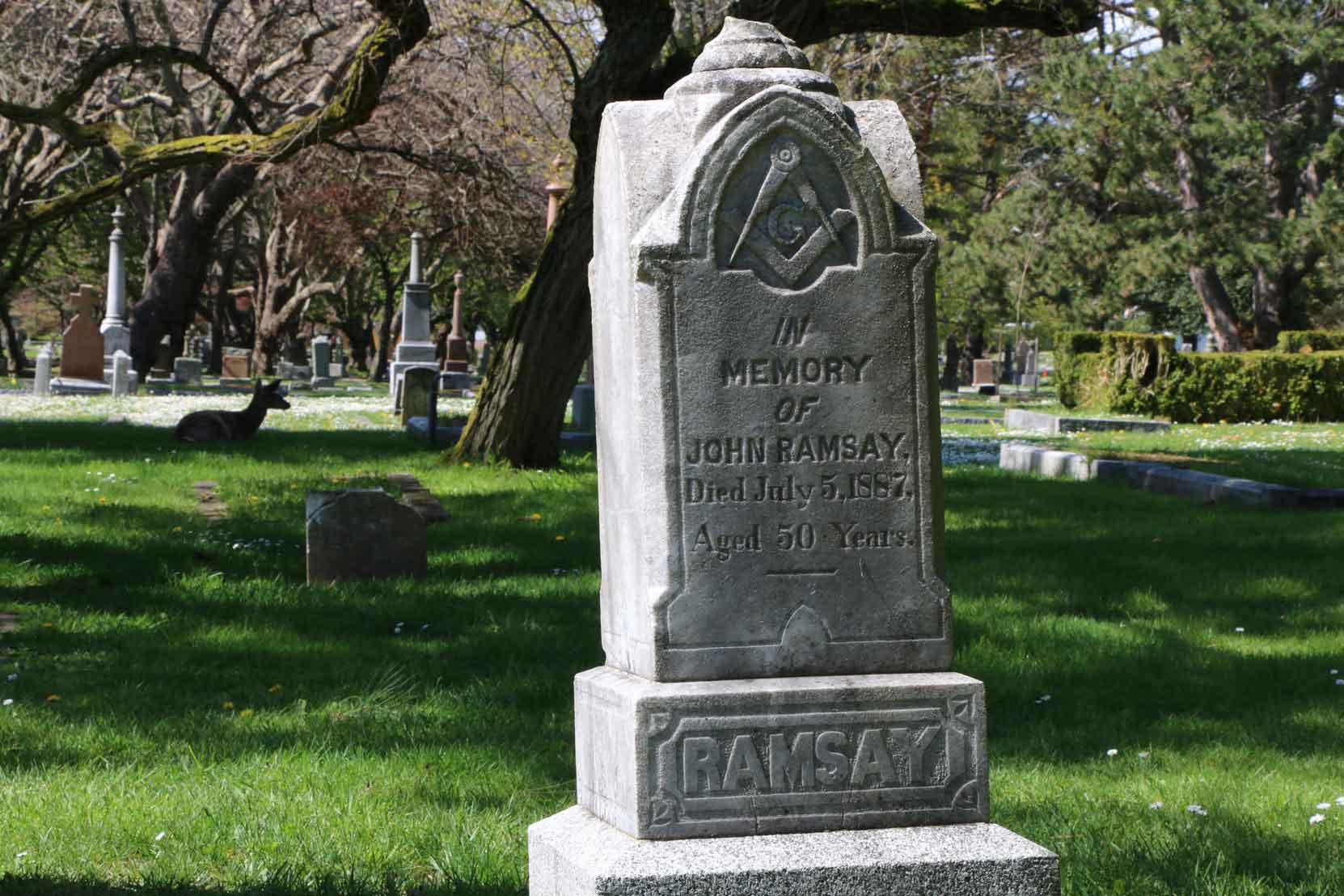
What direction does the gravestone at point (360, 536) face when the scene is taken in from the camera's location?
facing the viewer

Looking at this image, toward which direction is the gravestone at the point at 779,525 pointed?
toward the camera

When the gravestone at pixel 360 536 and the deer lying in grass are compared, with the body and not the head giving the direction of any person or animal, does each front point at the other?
no

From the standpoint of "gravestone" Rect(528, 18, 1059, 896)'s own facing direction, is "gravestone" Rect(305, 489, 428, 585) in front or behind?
behind

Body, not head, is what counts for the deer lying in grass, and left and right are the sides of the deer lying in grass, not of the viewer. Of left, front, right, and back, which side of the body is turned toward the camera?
right

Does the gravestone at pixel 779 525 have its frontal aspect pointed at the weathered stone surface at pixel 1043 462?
no

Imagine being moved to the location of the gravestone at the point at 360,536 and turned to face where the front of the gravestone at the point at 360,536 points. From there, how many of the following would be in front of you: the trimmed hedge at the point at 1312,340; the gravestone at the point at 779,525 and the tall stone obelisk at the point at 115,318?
1

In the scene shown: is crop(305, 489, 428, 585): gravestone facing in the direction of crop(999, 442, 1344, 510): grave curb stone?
no

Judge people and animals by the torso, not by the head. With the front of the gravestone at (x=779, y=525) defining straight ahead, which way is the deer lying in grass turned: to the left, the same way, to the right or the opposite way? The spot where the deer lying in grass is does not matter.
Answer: to the left

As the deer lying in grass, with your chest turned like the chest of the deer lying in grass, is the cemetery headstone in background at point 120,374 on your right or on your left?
on your left

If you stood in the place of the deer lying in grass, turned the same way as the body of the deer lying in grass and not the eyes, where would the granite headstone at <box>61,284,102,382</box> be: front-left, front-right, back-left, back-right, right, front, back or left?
left

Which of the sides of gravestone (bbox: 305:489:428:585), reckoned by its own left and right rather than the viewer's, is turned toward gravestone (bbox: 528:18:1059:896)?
front

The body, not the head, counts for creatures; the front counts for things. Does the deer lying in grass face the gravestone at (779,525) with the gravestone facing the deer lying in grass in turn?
no

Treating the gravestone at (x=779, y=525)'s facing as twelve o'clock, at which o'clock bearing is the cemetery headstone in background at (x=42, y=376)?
The cemetery headstone in background is roughly at 5 o'clock from the gravestone.

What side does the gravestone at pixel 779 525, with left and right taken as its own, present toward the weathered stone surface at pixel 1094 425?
back

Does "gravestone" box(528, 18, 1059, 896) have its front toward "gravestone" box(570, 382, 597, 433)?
no

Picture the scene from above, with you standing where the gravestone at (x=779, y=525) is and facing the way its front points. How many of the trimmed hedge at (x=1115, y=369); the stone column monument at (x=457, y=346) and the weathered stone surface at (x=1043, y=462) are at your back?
3

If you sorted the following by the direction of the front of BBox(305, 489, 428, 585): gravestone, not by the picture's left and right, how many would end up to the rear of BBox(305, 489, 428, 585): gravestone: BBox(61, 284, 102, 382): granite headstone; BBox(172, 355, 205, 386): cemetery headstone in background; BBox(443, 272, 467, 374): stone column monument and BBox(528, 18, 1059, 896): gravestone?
3

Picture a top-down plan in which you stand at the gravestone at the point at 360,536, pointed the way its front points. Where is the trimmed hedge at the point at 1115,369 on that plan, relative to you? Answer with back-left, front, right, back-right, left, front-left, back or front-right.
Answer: back-left
